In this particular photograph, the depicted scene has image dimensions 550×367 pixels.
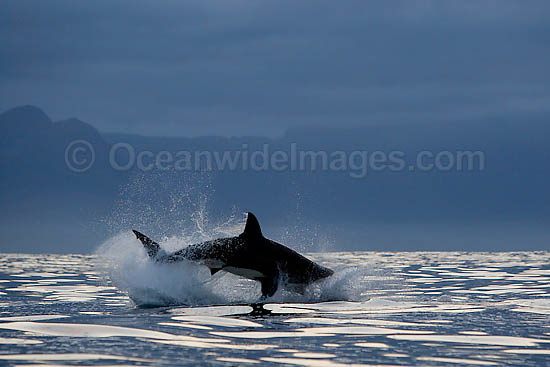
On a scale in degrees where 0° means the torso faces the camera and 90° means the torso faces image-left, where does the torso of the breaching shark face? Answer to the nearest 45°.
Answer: approximately 270°
